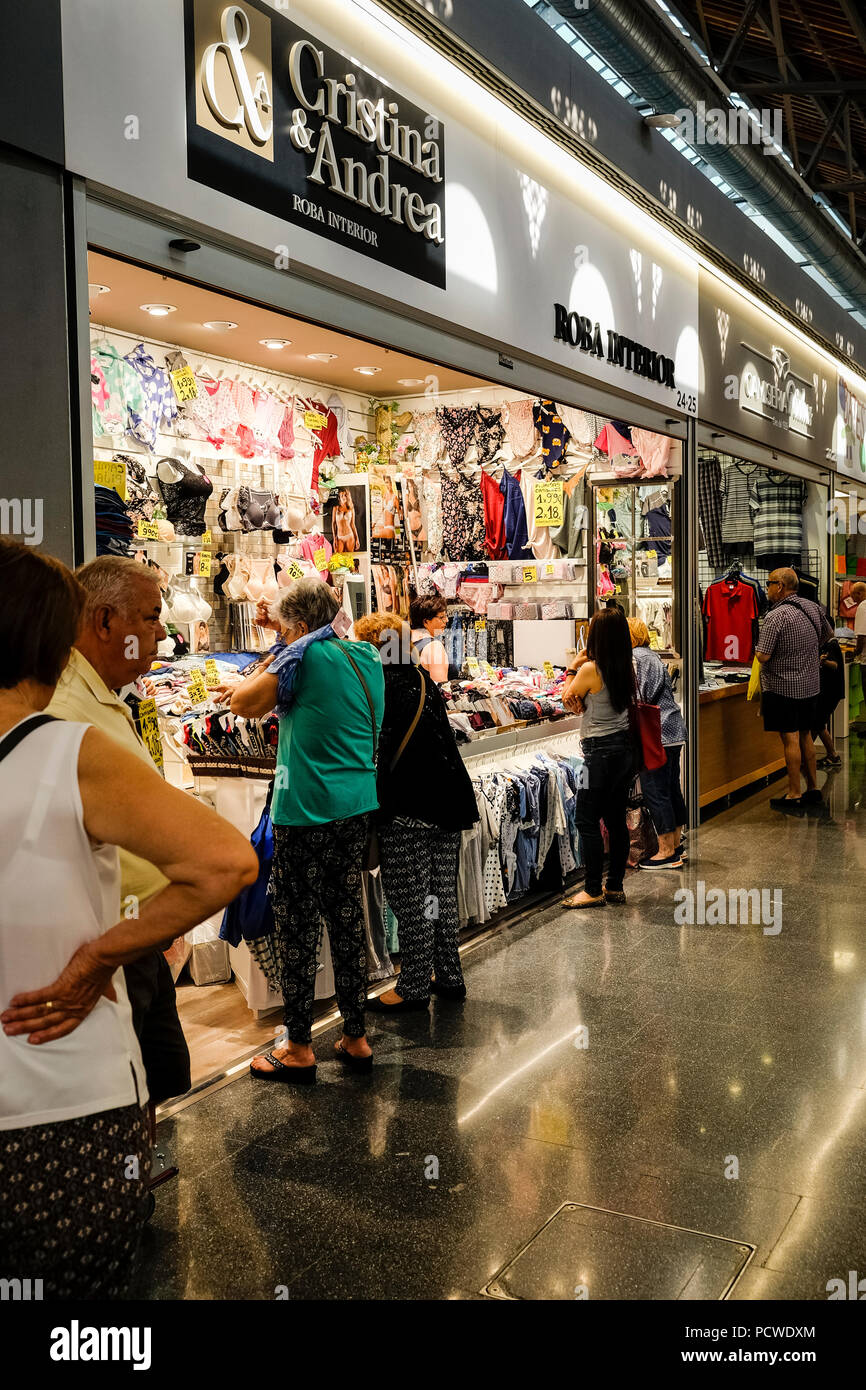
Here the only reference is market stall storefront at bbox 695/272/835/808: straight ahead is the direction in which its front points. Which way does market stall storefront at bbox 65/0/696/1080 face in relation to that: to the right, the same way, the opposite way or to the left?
the same way

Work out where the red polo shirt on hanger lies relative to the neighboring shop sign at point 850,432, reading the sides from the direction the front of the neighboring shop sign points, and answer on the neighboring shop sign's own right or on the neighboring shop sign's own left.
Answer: on the neighboring shop sign's own right

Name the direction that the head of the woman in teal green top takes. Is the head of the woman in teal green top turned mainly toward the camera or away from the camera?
away from the camera

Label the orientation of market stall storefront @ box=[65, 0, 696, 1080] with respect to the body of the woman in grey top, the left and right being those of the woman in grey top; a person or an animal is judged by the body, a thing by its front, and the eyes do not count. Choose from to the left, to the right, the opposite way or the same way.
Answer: the opposite way

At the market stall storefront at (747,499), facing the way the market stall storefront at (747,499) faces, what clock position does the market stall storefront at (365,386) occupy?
the market stall storefront at (365,386) is roughly at 2 o'clock from the market stall storefront at (747,499).

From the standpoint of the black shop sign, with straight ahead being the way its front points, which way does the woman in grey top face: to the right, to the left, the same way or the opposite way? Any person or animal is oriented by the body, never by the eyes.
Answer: the opposite way

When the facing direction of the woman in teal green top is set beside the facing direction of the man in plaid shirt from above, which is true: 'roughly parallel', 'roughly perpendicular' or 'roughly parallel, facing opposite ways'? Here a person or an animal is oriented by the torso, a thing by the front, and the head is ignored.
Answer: roughly parallel

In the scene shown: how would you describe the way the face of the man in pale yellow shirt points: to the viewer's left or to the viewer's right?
to the viewer's right

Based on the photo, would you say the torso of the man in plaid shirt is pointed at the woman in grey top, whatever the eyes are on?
no

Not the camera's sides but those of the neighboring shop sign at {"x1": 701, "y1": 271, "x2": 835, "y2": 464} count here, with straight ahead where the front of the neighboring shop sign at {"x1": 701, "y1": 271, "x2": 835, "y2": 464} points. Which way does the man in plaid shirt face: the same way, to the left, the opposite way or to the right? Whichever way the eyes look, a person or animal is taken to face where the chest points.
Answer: the opposite way

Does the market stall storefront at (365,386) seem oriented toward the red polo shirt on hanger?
no

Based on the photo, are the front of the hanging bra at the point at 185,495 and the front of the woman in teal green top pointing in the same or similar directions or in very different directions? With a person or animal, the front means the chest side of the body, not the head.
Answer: very different directions

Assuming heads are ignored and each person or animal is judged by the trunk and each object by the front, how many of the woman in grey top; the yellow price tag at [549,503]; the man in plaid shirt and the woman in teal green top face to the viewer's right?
0

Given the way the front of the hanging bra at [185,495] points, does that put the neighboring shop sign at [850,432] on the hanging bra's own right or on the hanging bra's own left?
on the hanging bra's own left

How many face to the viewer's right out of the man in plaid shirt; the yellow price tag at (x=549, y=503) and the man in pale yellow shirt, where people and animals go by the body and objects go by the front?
1

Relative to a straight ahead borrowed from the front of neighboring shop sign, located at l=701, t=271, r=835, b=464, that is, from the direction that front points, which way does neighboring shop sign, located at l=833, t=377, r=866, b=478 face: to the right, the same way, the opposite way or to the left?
the same way

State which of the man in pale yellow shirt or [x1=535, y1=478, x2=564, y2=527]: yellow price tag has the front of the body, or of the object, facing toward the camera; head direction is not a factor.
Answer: the yellow price tag
